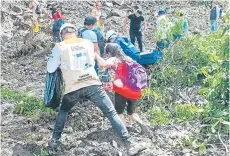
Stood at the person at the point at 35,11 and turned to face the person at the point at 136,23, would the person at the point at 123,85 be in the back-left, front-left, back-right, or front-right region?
front-right

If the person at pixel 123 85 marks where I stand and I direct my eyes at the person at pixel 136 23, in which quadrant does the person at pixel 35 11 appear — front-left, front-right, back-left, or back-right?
front-left

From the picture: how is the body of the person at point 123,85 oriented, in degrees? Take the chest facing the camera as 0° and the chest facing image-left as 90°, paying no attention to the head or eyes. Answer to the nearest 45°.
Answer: approximately 90°

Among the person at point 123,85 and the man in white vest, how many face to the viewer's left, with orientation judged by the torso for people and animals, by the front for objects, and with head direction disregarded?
1

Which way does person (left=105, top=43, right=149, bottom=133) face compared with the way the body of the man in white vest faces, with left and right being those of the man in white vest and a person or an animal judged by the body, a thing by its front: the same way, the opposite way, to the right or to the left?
to the left

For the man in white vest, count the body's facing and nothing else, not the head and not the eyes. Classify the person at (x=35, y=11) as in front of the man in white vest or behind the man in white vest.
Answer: in front

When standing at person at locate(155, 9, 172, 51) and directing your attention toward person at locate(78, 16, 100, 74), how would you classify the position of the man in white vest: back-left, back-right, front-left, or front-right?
front-left

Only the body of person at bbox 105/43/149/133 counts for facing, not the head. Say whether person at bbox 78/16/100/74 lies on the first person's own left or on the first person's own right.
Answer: on the first person's own right

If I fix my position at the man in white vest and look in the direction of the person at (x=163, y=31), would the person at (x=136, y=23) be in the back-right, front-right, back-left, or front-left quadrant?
front-left

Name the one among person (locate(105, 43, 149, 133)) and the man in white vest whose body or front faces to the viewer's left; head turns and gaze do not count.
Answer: the person

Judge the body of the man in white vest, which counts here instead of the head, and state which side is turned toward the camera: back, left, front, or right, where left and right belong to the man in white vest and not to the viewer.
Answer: back

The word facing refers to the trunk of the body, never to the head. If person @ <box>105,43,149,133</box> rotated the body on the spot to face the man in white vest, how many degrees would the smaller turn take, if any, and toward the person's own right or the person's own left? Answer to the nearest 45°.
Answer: approximately 45° to the person's own left
